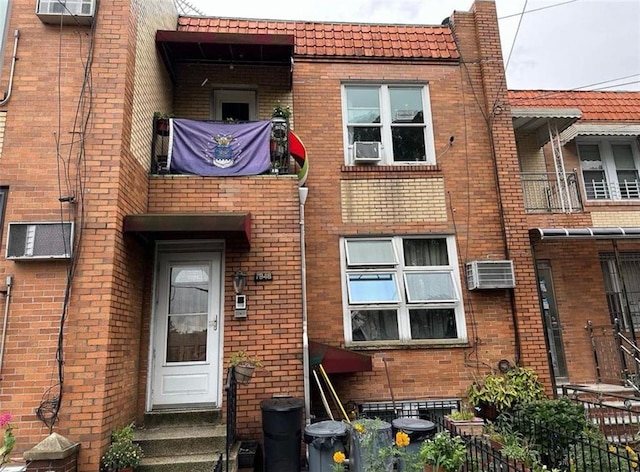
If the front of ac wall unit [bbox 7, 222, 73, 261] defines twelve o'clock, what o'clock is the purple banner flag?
The purple banner flag is roughly at 9 o'clock from the ac wall unit.

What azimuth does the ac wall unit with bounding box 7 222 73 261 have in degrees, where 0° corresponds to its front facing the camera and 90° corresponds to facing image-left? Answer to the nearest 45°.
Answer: approximately 0°

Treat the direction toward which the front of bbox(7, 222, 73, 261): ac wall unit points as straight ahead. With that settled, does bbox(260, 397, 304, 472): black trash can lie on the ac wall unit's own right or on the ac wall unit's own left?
on the ac wall unit's own left

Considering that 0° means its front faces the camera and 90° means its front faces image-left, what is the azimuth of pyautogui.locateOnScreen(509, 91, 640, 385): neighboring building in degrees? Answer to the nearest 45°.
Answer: approximately 0°
